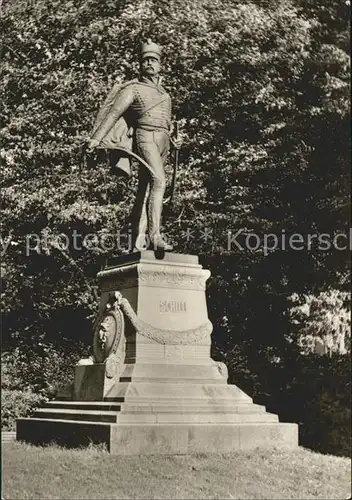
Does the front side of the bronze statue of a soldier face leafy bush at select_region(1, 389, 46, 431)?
no

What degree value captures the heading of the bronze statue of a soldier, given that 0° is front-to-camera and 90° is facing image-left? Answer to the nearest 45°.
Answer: approximately 315°
